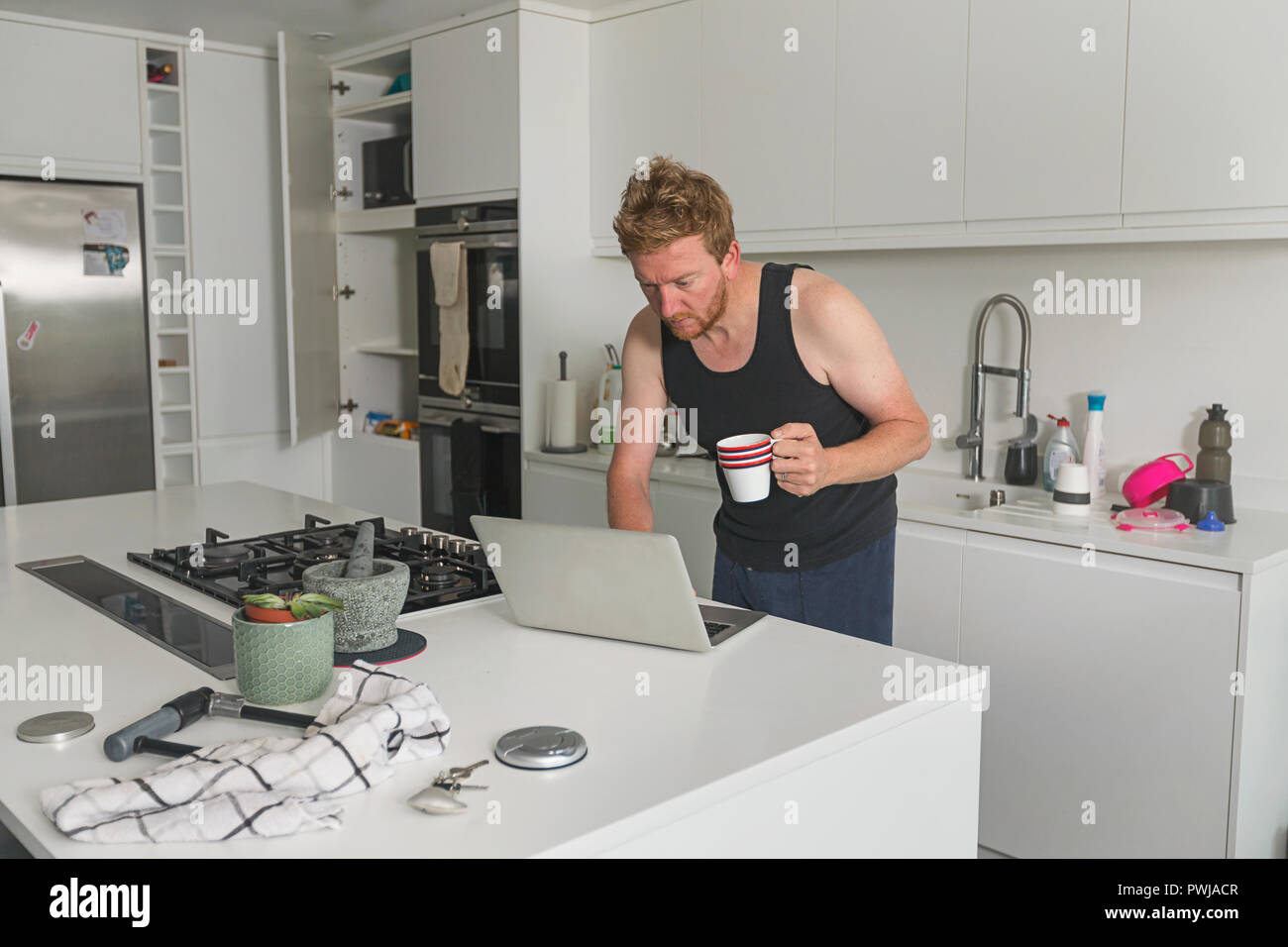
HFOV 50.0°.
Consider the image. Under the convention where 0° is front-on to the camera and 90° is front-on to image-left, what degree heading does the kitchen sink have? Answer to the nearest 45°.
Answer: approximately 45°

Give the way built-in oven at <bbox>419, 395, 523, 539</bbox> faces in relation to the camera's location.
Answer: facing the viewer and to the left of the viewer

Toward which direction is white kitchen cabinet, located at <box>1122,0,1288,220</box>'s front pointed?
toward the camera

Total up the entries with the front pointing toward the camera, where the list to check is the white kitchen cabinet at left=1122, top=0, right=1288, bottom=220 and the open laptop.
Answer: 1

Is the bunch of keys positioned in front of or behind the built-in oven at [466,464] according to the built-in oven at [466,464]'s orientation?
in front

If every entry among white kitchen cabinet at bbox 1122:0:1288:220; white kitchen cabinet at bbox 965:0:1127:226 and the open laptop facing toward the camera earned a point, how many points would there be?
2

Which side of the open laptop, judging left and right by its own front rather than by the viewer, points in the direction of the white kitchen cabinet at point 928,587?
front

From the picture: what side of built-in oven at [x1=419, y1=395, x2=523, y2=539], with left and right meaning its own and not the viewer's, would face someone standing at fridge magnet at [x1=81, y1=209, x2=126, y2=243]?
right

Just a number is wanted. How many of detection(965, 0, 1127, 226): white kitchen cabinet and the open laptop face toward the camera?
1

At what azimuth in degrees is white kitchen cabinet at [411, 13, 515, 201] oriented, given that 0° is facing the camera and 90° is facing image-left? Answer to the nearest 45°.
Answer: approximately 45°

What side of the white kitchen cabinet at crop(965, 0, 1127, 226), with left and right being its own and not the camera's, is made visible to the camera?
front

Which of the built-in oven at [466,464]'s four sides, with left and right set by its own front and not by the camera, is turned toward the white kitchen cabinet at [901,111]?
left

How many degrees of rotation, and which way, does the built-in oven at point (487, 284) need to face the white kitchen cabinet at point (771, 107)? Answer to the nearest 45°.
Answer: approximately 90° to its left
